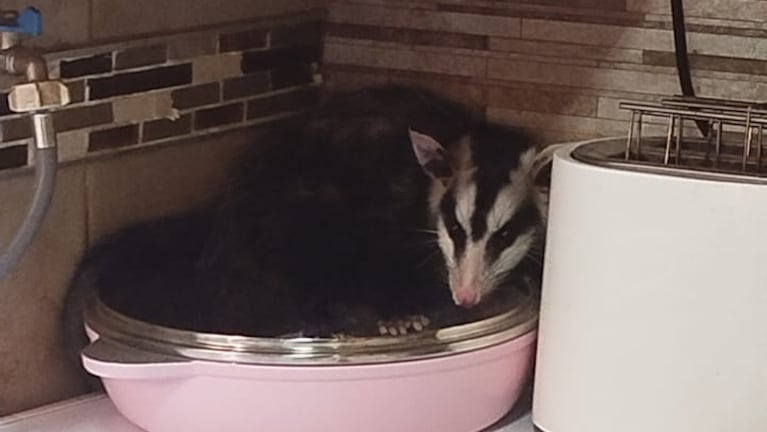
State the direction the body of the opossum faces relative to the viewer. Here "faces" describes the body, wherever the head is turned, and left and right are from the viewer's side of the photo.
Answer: facing the viewer and to the right of the viewer
